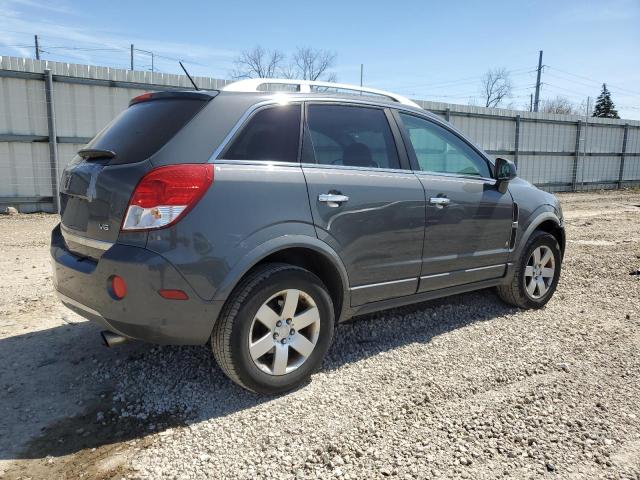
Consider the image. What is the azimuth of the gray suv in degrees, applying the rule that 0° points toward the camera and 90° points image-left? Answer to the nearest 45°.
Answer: approximately 225°

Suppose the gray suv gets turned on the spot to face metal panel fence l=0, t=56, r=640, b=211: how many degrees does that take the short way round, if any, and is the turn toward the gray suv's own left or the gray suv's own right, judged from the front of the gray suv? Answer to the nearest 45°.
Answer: approximately 90° to the gray suv's own left
